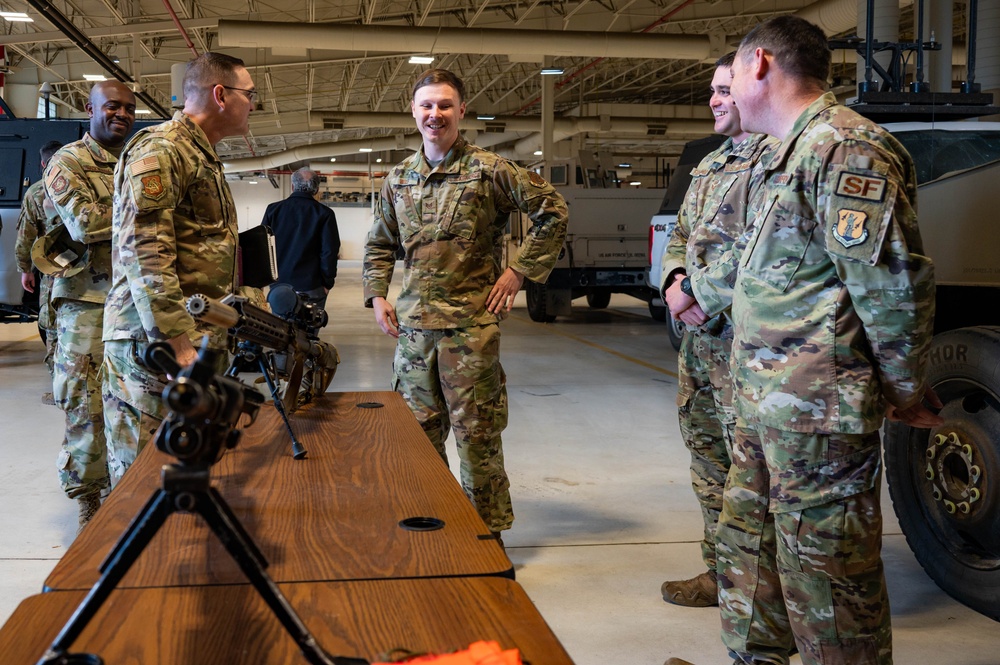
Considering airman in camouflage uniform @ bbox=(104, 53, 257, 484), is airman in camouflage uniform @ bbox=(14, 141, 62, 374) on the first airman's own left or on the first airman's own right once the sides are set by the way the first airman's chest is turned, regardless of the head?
on the first airman's own left

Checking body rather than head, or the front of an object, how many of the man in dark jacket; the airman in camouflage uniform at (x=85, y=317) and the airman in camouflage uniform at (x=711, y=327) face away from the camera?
1

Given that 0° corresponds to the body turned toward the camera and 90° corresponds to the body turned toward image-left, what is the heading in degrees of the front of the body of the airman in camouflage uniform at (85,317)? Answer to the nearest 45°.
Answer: approximately 315°

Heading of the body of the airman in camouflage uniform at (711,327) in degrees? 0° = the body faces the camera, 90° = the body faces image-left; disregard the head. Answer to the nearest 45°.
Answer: approximately 45°

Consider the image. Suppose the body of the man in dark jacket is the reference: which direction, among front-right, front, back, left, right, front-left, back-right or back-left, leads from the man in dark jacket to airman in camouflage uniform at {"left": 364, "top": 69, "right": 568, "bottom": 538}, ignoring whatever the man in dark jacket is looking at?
back

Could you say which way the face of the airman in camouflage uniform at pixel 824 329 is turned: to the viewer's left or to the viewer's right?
to the viewer's left

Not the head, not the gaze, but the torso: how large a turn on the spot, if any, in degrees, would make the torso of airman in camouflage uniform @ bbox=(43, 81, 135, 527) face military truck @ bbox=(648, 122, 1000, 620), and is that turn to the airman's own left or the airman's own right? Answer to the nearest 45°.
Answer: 0° — they already face it

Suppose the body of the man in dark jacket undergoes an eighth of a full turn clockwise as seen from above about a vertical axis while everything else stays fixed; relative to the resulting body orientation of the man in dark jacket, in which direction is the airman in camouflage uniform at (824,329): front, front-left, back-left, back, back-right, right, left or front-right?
back-right

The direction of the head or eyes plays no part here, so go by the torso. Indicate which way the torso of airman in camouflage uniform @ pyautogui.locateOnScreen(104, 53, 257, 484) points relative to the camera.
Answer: to the viewer's right

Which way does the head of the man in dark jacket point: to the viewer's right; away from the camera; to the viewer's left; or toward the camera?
away from the camera

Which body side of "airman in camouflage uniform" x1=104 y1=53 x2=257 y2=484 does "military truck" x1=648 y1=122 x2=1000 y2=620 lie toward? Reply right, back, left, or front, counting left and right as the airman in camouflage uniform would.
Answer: front

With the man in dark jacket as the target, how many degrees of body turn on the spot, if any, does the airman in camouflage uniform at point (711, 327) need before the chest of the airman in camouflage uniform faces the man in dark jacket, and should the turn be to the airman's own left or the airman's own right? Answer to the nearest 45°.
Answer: approximately 90° to the airman's own right

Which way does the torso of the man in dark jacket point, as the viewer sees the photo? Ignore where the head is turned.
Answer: away from the camera

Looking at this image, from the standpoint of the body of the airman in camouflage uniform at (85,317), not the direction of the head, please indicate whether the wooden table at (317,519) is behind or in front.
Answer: in front

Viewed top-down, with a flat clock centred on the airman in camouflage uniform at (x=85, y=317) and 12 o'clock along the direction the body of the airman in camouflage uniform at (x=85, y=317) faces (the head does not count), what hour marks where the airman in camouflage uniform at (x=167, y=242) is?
the airman in camouflage uniform at (x=167, y=242) is roughly at 1 o'clock from the airman in camouflage uniform at (x=85, y=317).

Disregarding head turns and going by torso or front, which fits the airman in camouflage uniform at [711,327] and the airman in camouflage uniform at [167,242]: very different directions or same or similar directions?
very different directions

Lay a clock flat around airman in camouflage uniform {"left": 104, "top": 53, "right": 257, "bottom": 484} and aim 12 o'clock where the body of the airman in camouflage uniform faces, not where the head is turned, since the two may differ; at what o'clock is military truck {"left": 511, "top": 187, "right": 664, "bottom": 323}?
The military truck is roughly at 10 o'clock from the airman in camouflage uniform.

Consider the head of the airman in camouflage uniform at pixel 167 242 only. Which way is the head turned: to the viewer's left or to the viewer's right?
to the viewer's right

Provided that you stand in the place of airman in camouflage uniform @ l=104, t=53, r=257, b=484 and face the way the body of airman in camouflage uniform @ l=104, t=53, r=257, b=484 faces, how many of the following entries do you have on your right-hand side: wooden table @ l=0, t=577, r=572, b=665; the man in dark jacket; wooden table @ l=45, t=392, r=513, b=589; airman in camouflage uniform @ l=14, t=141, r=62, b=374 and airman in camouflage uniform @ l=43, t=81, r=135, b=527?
2
